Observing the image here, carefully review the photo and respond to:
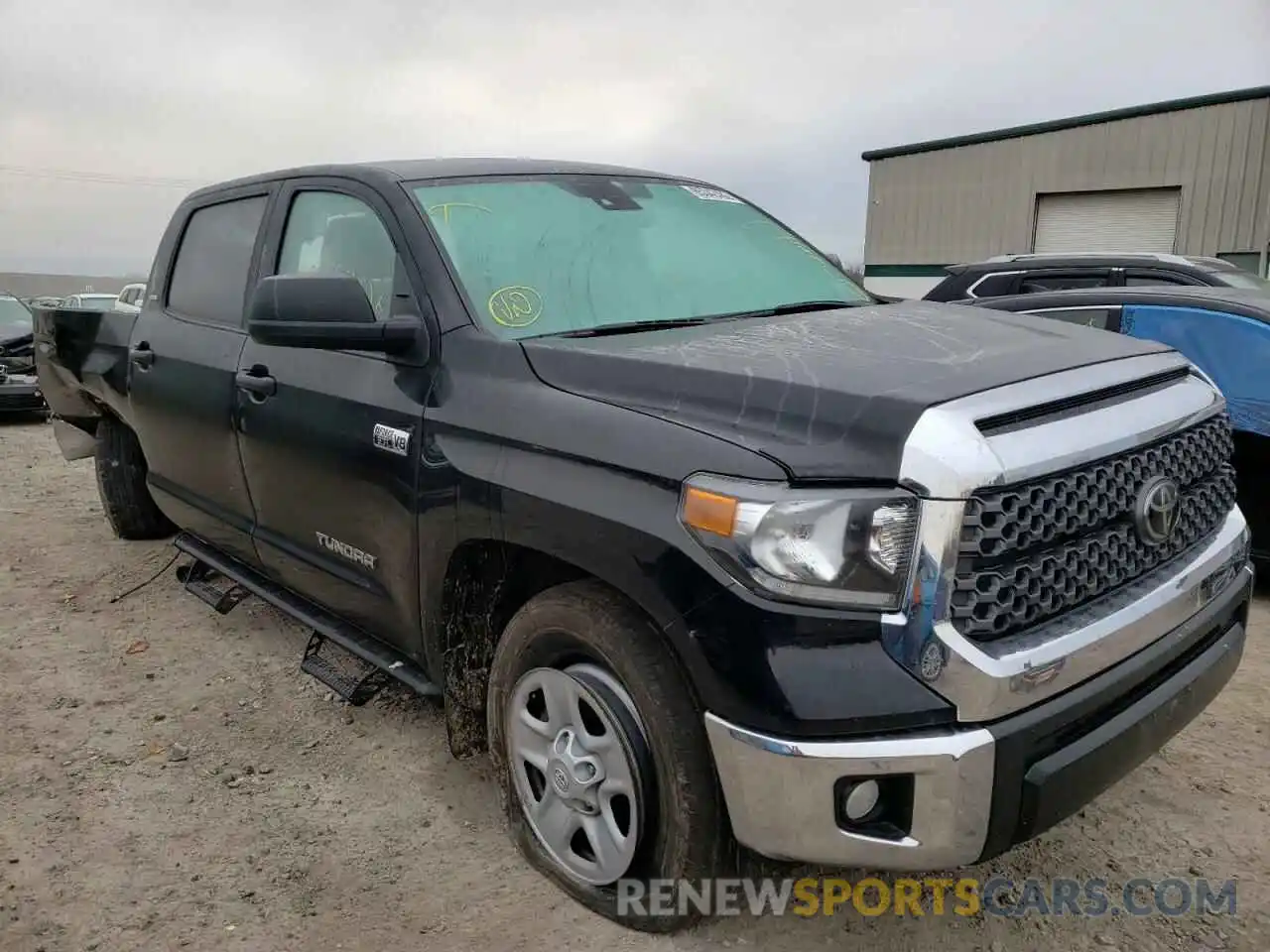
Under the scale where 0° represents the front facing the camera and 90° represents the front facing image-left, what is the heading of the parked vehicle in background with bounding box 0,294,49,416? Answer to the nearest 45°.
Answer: approximately 315°

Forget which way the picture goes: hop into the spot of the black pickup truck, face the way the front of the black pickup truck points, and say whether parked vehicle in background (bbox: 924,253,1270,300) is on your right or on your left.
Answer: on your left

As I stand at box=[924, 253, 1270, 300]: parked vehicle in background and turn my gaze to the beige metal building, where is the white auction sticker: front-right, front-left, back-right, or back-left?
back-left

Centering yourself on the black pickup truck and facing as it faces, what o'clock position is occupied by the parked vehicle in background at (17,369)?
The parked vehicle in background is roughly at 6 o'clock from the black pickup truck.

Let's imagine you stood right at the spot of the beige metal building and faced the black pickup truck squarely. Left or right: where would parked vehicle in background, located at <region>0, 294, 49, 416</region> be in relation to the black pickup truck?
right
